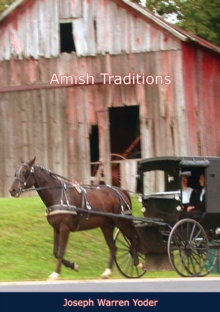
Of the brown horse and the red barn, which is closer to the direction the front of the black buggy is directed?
the brown horse

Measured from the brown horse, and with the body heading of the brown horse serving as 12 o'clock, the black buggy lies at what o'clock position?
The black buggy is roughly at 6 o'clock from the brown horse.

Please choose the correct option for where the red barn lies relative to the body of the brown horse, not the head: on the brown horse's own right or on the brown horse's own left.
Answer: on the brown horse's own right

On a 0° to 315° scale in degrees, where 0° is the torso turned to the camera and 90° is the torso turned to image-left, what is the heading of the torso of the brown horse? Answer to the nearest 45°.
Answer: approximately 90°

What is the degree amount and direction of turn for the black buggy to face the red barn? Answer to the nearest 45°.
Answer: approximately 135° to its right

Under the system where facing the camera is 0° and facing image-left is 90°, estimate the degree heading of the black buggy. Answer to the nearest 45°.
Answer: approximately 45°
